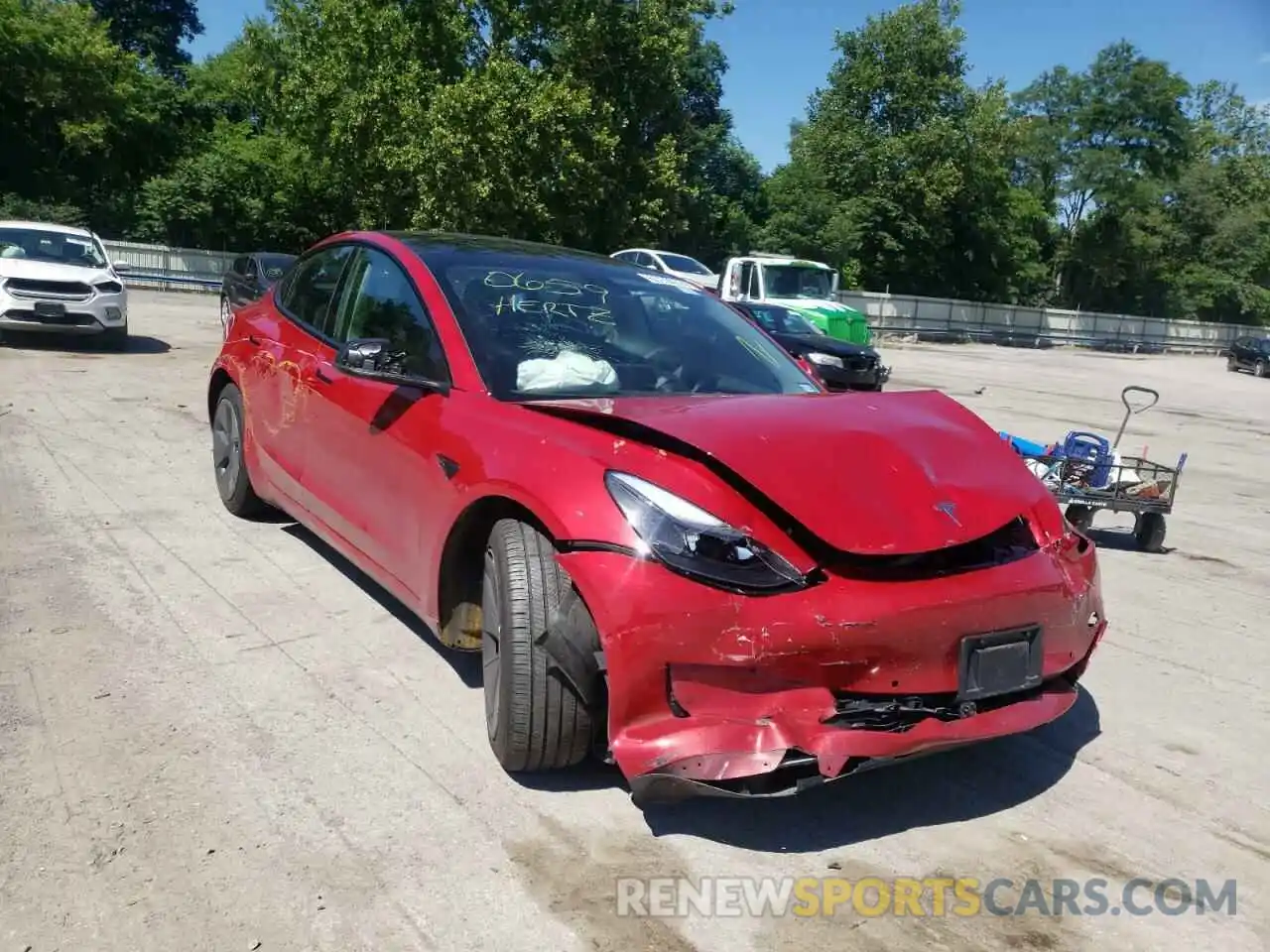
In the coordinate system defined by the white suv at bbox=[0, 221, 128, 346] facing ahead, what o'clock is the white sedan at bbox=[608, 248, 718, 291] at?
the white sedan at bbox=[608, 248, 718, 291] is roughly at 8 o'clock from the white suv at bbox=[0, 221, 128, 346].

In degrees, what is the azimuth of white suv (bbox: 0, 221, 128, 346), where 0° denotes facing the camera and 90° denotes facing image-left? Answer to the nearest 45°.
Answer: approximately 0°

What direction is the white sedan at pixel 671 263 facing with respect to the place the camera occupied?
facing the viewer and to the right of the viewer

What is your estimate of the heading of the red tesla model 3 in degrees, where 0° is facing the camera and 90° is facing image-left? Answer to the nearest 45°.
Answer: approximately 315°

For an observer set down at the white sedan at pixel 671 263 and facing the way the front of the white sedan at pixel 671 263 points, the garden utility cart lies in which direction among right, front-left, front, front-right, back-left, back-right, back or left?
front-right

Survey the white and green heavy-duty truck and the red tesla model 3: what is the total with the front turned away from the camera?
0

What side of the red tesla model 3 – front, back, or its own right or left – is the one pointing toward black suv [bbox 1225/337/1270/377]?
left

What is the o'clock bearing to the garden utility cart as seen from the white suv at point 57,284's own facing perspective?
The garden utility cart is roughly at 11 o'clock from the white suv.

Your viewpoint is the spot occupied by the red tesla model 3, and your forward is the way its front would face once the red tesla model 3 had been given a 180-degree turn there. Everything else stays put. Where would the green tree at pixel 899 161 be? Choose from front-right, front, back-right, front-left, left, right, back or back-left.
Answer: front-right

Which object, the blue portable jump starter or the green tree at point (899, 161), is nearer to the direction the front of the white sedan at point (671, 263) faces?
the blue portable jump starter

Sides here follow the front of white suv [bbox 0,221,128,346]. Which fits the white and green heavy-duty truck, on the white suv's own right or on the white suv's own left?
on the white suv's own left

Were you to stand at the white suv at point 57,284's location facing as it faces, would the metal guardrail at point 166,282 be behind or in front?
behind

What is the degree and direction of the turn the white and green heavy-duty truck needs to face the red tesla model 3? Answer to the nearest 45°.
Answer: approximately 45° to its right

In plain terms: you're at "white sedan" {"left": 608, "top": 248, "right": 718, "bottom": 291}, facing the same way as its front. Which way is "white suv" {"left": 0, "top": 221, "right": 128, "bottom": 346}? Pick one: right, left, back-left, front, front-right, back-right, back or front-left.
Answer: right

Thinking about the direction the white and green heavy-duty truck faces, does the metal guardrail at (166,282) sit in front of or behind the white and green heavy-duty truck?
behind
